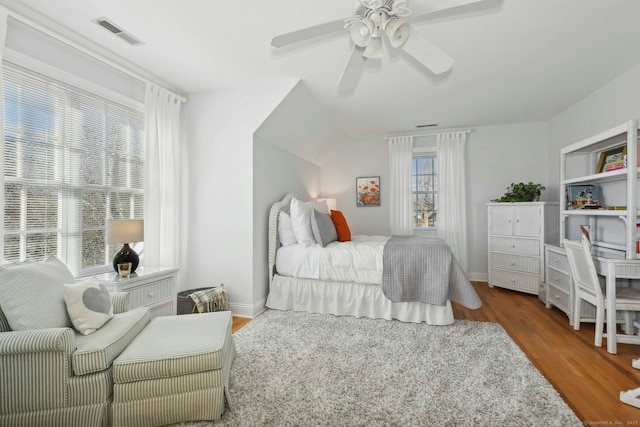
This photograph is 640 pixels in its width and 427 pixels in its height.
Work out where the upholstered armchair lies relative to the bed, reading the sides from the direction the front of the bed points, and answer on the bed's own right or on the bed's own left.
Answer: on the bed's own right

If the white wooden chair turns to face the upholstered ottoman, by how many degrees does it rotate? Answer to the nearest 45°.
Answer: approximately 180°

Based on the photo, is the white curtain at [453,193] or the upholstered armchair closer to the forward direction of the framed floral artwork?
the upholstered armchair

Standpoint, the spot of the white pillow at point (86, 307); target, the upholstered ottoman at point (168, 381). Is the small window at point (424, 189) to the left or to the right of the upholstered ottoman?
left

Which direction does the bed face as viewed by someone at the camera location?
facing to the right of the viewer

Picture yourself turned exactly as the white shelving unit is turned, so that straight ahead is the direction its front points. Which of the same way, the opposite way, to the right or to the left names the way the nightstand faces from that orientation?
the opposite way

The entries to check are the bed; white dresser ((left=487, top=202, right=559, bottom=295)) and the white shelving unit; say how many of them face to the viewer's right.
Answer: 1

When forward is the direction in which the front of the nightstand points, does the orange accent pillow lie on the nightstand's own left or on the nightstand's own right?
on the nightstand's own left

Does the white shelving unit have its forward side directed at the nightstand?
yes

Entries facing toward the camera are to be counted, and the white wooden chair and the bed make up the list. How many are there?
0

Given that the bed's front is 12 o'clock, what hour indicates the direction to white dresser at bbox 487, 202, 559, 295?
The white dresser is roughly at 11 o'clock from the bed.

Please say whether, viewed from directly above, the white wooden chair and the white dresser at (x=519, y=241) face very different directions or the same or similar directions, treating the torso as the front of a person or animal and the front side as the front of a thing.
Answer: very different directions
